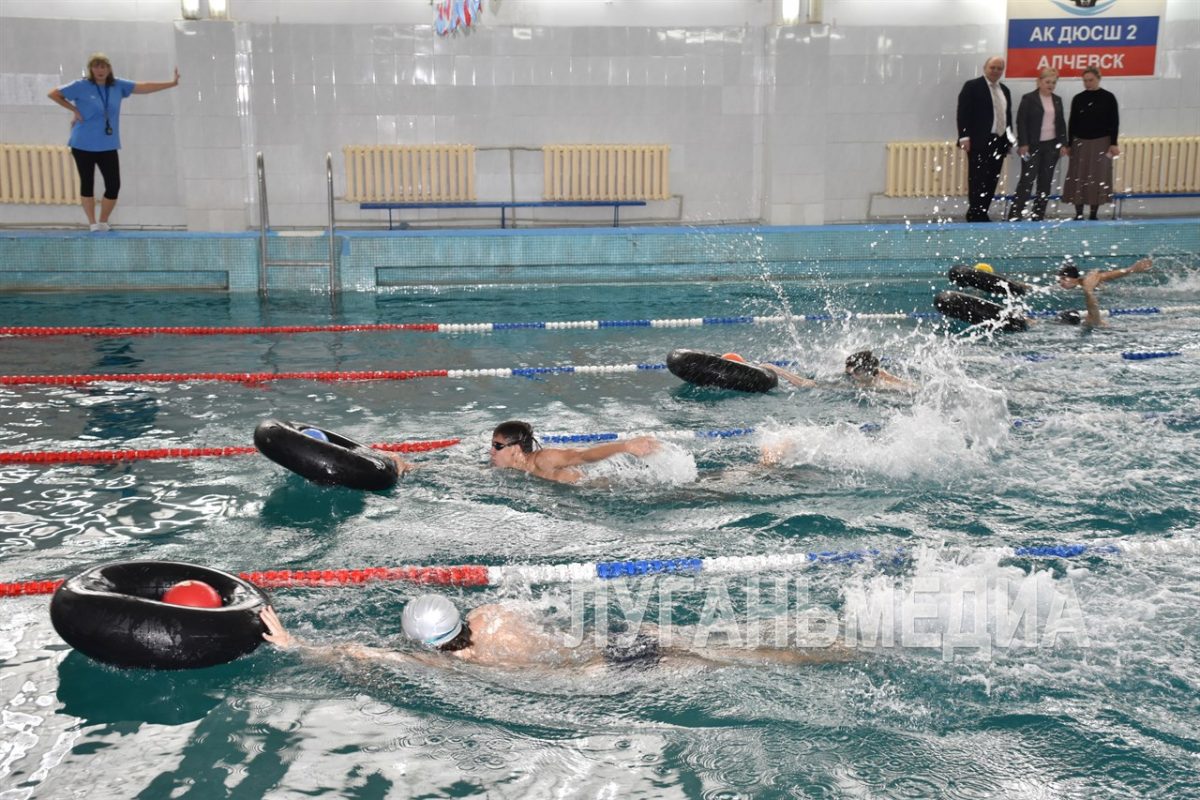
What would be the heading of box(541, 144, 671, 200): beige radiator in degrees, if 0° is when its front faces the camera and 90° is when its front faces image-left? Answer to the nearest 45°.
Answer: approximately 0°

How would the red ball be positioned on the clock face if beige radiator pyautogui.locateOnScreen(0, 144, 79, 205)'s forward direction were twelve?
The red ball is roughly at 12 o'clock from the beige radiator.

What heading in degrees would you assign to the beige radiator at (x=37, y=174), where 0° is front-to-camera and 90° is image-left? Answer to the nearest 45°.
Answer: approximately 0°

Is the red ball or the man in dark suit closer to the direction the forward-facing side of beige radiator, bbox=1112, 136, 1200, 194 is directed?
the red ball

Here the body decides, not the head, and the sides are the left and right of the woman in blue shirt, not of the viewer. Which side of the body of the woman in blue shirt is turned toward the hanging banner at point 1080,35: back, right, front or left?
left

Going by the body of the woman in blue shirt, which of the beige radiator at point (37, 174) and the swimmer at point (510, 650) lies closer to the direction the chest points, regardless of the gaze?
the swimmer

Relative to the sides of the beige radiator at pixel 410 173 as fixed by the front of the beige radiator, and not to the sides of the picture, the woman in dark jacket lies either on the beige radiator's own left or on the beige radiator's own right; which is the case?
on the beige radiator's own left

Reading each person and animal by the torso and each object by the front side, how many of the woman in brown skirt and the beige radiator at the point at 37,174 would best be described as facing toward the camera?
2
